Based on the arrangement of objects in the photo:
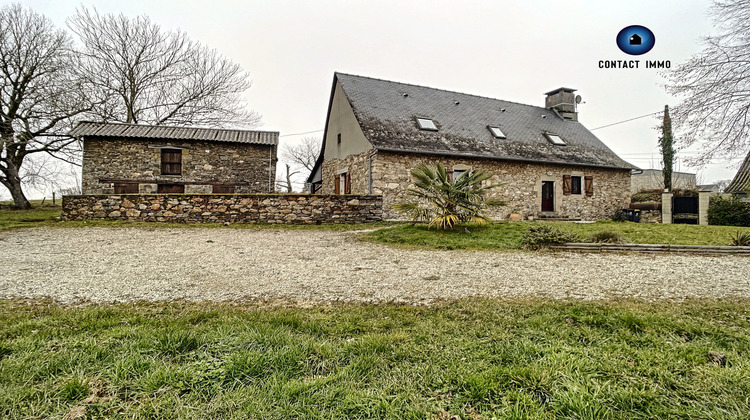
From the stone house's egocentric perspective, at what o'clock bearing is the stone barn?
The stone barn is roughly at 4 o'clock from the stone house.

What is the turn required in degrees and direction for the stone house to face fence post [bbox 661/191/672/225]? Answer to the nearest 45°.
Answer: approximately 45° to its left

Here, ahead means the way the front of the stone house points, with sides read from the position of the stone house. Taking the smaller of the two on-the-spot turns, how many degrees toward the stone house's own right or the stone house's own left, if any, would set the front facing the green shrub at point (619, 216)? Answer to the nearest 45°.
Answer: approximately 45° to the stone house's own left

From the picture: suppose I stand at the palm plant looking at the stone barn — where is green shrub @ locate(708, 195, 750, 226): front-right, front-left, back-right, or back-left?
back-right

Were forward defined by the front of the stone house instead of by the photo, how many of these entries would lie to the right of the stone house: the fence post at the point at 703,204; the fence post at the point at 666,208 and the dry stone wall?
1

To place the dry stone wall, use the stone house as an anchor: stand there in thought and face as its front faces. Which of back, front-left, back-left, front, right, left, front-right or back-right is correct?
right

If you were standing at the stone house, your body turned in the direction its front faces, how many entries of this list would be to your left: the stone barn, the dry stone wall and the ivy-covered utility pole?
1

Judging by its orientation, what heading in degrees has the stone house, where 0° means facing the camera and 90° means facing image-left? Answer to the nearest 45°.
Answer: approximately 315°

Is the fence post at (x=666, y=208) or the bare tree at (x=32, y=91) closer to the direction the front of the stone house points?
the fence post

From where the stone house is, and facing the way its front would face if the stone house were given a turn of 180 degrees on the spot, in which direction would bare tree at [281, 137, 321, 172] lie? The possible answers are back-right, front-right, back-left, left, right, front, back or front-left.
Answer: front

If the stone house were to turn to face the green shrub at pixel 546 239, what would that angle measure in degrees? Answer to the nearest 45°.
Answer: approximately 45° to its right

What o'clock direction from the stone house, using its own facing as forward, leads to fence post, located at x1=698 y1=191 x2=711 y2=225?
The fence post is roughly at 10 o'clock from the stone house.

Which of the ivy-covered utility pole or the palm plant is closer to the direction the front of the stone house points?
the palm plant

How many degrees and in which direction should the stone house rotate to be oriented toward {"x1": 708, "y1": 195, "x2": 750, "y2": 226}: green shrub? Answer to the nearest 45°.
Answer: approximately 45° to its left
